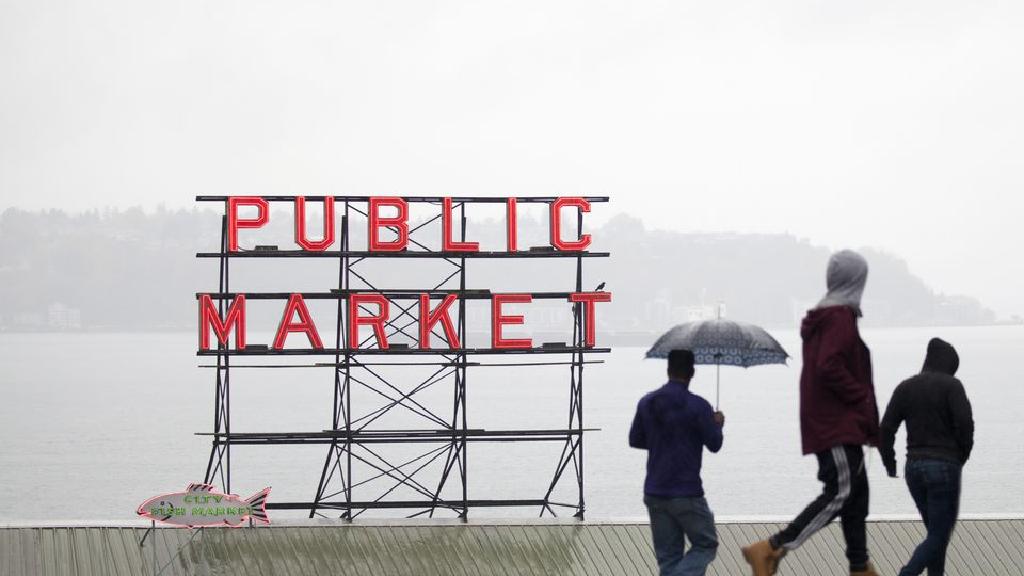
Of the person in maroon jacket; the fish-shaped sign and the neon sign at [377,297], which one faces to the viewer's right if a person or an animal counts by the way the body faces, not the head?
the person in maroon jacket

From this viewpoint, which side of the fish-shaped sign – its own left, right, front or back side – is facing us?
front

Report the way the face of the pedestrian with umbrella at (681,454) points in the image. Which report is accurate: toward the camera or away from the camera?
away from the camera

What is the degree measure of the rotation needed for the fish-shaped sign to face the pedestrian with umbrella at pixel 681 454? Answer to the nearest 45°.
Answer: approximately 45° to its left

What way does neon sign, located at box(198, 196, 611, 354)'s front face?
toward the camera

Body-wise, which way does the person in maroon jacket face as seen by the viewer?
to the viewer's right

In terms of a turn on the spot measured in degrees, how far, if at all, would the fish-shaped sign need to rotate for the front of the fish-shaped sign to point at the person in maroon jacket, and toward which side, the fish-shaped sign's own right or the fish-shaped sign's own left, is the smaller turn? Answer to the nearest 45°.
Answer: approximately 45° to the fish-shaped sign's own left

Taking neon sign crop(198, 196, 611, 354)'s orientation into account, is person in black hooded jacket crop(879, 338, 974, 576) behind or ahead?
ahead
